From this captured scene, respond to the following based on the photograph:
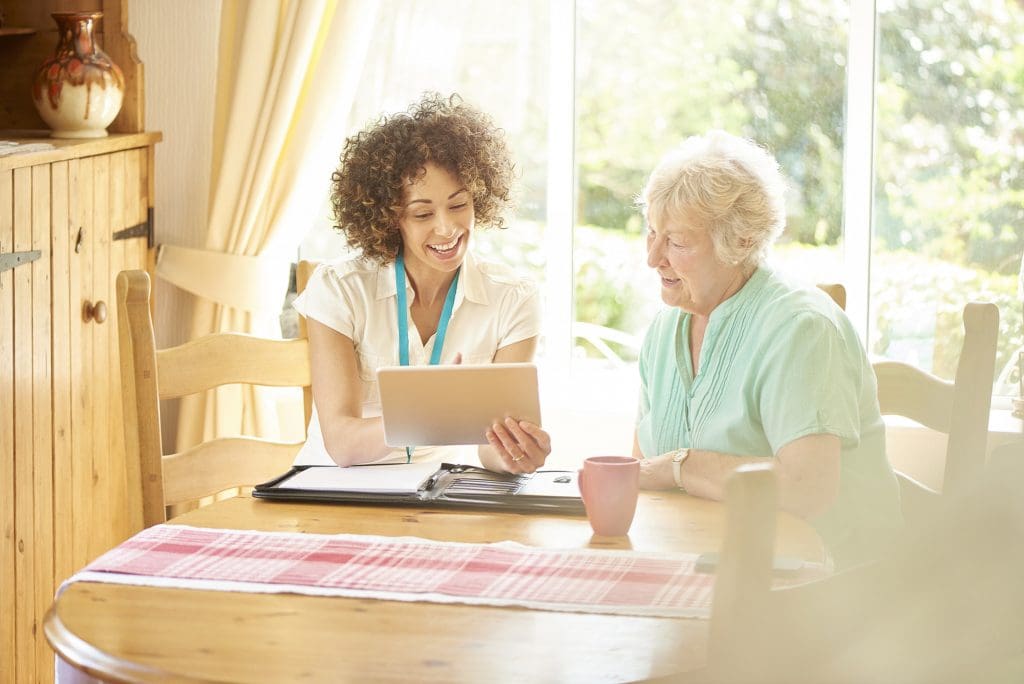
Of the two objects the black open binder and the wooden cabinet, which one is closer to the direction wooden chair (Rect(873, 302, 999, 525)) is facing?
the black open binder

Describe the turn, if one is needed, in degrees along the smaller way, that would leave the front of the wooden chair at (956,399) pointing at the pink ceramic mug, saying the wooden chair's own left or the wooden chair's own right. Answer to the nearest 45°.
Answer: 0° — it already faces it

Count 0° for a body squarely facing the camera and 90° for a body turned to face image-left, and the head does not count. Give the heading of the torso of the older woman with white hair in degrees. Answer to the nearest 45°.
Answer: approximately 45°

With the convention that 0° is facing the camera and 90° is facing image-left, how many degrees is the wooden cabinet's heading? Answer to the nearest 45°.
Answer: approximately 315°

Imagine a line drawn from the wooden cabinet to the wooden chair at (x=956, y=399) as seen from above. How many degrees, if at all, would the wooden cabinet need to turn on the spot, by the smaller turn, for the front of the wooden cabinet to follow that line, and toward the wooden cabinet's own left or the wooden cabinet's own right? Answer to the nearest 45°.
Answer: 0° — it already faces it

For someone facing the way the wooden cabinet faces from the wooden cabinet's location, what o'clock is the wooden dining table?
The wooden dining table is roughly at 1 o'clock from the wooden cabinet.

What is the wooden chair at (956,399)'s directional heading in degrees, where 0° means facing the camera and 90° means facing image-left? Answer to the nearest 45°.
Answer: approximately 45°
